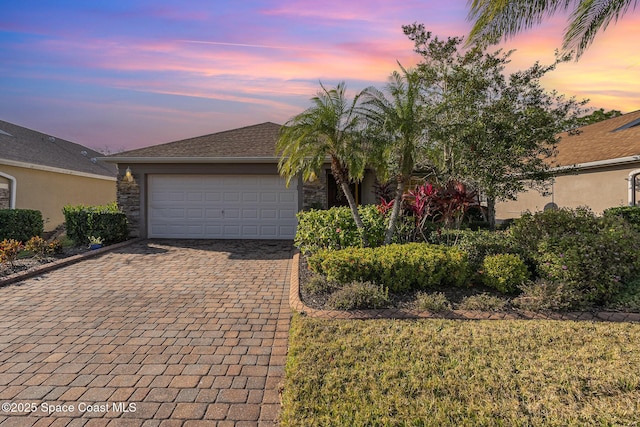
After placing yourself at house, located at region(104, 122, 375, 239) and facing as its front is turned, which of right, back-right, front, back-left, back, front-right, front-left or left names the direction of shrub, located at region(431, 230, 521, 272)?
front-left

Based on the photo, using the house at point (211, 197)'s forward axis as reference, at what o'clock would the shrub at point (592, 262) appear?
The shrub is roughly at 11 o'clock from the house.

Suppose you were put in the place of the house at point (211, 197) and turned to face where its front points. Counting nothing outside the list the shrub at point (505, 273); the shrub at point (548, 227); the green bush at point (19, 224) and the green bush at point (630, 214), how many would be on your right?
1

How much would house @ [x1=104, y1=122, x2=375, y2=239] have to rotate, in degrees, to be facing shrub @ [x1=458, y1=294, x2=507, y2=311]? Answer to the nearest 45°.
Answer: approximately 45° to its left

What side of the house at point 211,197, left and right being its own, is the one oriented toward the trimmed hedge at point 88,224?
right

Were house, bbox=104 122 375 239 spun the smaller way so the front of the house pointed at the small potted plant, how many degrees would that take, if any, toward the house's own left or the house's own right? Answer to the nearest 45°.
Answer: approximately 45° to the house's own right

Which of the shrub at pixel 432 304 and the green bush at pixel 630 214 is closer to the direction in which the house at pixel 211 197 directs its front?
the shrub

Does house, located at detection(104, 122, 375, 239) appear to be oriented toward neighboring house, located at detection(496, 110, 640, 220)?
no

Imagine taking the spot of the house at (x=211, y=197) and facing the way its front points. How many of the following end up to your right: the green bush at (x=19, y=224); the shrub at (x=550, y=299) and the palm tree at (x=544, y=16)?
1

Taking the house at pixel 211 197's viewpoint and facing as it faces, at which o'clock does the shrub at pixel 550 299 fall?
The shrub is roughly at 11 o'clock from the house.

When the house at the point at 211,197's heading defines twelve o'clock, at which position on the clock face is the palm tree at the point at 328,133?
The palm tree is roughly at 11 o'clock from the house.

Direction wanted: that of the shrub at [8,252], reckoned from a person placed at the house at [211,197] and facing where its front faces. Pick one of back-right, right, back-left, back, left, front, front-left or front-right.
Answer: front-right

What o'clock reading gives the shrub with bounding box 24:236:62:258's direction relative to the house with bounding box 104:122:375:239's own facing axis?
The shrub is roughly at 2 o'clock from the house.

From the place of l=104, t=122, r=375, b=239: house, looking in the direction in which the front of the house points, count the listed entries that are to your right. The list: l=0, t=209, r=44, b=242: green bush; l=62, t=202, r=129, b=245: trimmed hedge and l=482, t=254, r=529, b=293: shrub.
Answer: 2

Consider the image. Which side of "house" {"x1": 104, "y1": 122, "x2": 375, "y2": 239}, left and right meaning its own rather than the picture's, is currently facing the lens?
front

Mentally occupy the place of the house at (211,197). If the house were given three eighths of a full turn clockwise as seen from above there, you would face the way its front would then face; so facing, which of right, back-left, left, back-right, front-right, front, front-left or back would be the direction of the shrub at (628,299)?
back

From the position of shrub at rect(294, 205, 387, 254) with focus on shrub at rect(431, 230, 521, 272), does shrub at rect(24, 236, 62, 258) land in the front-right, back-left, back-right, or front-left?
back-right

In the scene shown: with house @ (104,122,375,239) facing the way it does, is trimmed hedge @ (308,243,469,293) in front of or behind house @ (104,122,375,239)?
in front

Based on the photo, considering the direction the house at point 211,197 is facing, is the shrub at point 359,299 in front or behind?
in front

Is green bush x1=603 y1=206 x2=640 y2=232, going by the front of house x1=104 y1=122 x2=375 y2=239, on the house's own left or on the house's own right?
on the house's own left
